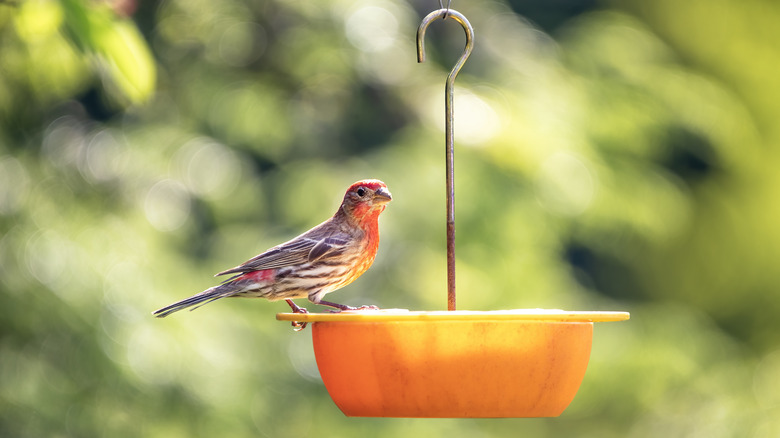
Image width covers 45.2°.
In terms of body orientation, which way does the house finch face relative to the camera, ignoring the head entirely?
to the viewer's right
